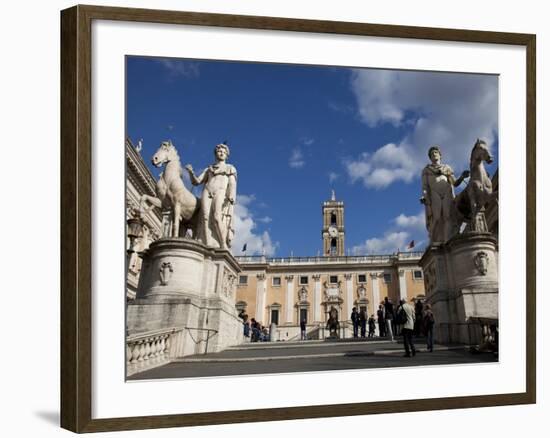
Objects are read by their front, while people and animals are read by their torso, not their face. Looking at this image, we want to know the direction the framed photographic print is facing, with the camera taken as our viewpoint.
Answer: facing the viewer and to the right of the viewer
